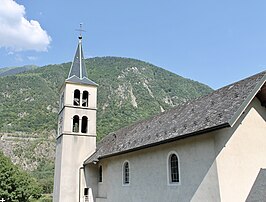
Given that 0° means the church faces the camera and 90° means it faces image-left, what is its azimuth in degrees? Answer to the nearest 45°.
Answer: approximately 315°

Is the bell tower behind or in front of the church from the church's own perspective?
behind
